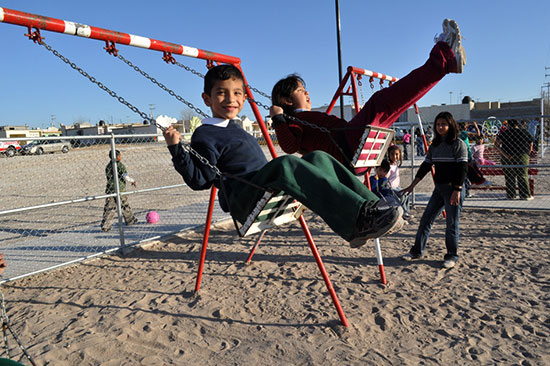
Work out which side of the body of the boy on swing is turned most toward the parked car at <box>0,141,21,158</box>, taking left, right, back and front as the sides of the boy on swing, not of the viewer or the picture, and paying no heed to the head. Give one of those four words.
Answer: back

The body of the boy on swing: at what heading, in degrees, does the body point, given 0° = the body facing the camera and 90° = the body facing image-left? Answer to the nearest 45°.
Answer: approximately 315°

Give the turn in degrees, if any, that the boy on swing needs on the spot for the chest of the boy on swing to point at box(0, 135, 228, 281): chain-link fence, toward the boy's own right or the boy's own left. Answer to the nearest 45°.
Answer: approximately 180°

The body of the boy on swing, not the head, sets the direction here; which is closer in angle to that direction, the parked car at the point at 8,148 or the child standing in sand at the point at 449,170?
the child standing in sand

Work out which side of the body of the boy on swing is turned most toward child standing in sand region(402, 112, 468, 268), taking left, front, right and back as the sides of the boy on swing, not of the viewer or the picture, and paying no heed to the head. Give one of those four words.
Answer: left

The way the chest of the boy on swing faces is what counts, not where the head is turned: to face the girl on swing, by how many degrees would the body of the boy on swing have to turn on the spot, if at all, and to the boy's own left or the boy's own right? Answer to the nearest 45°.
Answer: approximately 90° to the boy's own left
